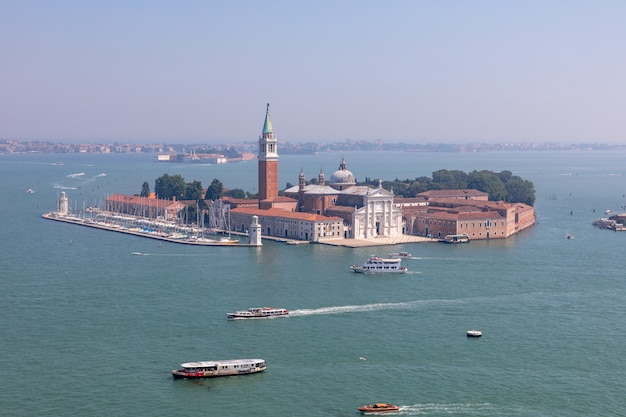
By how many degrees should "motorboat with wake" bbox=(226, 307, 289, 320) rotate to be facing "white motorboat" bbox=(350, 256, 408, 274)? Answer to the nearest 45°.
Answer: approximately 135° to its right

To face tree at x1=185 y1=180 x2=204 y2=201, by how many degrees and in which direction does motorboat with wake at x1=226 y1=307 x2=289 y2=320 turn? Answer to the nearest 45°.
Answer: approximately 90° to its right

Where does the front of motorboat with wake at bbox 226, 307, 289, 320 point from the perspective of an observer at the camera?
facing to the left of the viewer

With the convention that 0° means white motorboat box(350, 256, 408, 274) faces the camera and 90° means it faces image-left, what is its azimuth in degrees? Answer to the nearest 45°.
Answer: approximately 90°

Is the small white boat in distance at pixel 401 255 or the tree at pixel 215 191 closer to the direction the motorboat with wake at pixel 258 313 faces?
the tree

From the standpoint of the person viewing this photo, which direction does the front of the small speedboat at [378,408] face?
facing to the left of the viewer

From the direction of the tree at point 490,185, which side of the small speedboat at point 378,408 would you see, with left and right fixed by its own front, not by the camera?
right

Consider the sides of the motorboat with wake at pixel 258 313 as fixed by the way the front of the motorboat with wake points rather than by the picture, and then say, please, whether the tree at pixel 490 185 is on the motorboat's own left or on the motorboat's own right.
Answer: on the motorboat's own right

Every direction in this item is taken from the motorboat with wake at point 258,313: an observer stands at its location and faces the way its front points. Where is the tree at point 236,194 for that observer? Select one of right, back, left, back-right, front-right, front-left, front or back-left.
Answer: right
